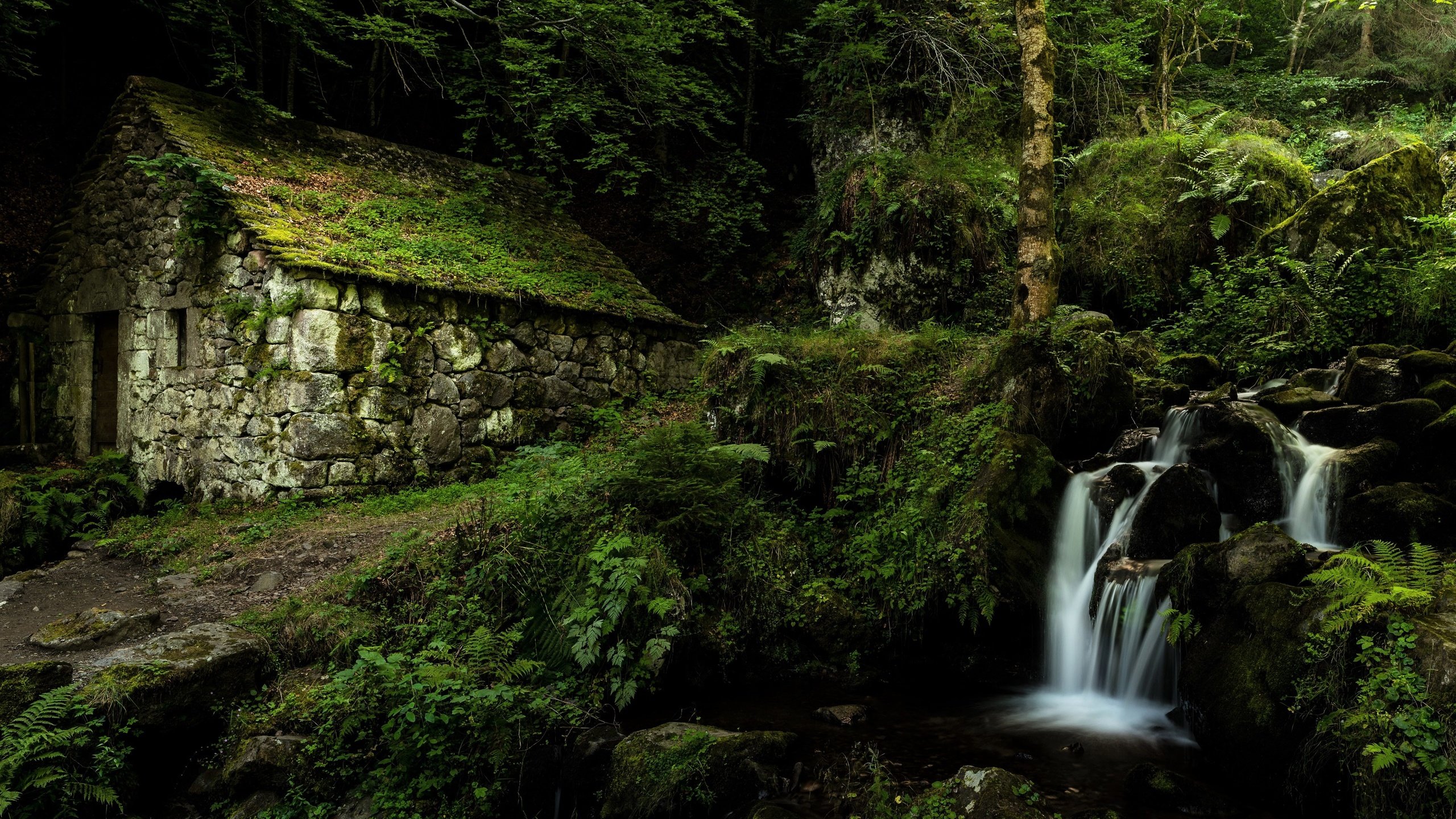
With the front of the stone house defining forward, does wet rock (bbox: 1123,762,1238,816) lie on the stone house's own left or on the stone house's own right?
on the stone house's own left

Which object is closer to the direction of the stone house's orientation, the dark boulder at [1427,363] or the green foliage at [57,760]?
the green foliage

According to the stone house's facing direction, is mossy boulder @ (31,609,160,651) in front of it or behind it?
in front

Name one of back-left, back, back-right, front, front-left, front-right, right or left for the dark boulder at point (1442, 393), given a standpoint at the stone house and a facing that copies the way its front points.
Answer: left

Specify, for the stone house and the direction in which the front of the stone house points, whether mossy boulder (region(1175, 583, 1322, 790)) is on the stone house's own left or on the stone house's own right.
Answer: on the stone house's own left

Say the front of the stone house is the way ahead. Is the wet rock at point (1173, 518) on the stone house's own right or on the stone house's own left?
on the stone house's own left

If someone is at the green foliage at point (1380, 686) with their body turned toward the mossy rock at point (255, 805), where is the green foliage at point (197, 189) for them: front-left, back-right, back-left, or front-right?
front-right

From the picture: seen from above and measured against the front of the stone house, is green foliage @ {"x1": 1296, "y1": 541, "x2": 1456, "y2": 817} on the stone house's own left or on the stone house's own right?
on the stone house's own left

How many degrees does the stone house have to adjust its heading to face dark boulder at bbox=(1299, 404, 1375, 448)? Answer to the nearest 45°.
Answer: approximately 90° to its left

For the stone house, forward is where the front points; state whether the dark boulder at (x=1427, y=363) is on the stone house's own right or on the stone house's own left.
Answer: on the stone house's own left

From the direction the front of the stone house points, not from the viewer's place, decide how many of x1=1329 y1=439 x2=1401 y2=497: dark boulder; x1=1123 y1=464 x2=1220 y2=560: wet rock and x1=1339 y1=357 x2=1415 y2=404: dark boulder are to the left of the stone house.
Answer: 3

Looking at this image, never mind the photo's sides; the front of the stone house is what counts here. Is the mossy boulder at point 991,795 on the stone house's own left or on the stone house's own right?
on the stone house's own left

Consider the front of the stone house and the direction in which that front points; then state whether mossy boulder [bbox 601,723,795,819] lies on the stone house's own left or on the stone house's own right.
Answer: on the stone house's own left

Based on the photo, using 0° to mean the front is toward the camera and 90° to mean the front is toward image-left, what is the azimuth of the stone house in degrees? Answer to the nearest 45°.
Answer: approximately 45°

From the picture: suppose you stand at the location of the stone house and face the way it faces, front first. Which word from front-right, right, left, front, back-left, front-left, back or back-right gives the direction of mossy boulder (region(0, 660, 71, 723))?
front-left
